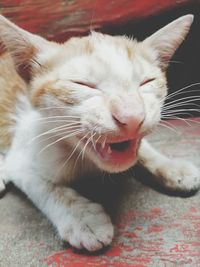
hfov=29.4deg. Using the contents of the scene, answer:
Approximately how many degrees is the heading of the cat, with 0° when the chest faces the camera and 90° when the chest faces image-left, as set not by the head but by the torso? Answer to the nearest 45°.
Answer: approximately 315°
